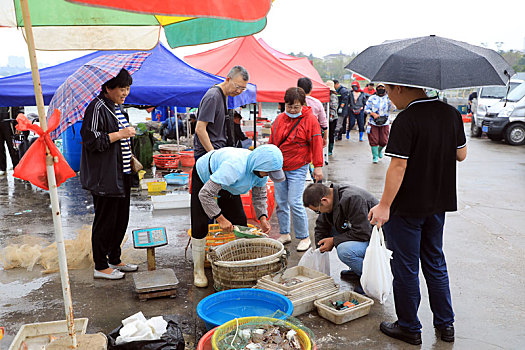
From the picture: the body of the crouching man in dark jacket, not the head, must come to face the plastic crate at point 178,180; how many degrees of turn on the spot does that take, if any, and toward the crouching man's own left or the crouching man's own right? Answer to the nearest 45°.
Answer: approximately 45° to the crouching man's own right

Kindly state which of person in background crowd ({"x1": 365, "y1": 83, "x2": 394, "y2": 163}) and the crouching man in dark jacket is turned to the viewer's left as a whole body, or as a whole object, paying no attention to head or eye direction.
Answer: the crouching man in dark jacket

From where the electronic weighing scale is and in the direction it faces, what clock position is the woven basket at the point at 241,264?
The woven basket is roughly at 10 o'clock from the electronic weighing scale.

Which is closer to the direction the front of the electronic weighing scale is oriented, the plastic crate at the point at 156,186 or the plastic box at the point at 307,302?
the plastic box

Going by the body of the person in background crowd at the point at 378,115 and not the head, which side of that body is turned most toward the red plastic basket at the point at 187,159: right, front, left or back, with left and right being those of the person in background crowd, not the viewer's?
right

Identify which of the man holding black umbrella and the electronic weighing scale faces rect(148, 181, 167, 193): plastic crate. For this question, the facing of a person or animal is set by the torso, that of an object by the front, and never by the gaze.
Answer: the man holding black umbrella

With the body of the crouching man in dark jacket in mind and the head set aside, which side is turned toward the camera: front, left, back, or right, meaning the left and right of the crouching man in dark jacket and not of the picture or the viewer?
left

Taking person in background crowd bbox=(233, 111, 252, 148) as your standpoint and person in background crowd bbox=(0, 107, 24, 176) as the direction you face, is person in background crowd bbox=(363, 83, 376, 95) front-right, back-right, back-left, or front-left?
back-right

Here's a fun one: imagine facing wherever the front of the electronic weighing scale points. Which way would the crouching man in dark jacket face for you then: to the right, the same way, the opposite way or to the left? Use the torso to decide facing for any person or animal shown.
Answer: to the right

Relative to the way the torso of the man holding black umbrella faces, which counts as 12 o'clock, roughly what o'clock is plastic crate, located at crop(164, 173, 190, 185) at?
The plastic crate is roughly at 12 o'clock from the man holding black umbrella.

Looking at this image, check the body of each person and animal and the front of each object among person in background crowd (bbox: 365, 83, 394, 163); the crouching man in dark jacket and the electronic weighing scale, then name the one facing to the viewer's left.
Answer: the crouching man in dark jacket

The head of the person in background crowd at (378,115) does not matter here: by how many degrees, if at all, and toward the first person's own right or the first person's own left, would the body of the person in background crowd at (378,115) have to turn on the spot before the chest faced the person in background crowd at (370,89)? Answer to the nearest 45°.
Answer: approximately 180°
